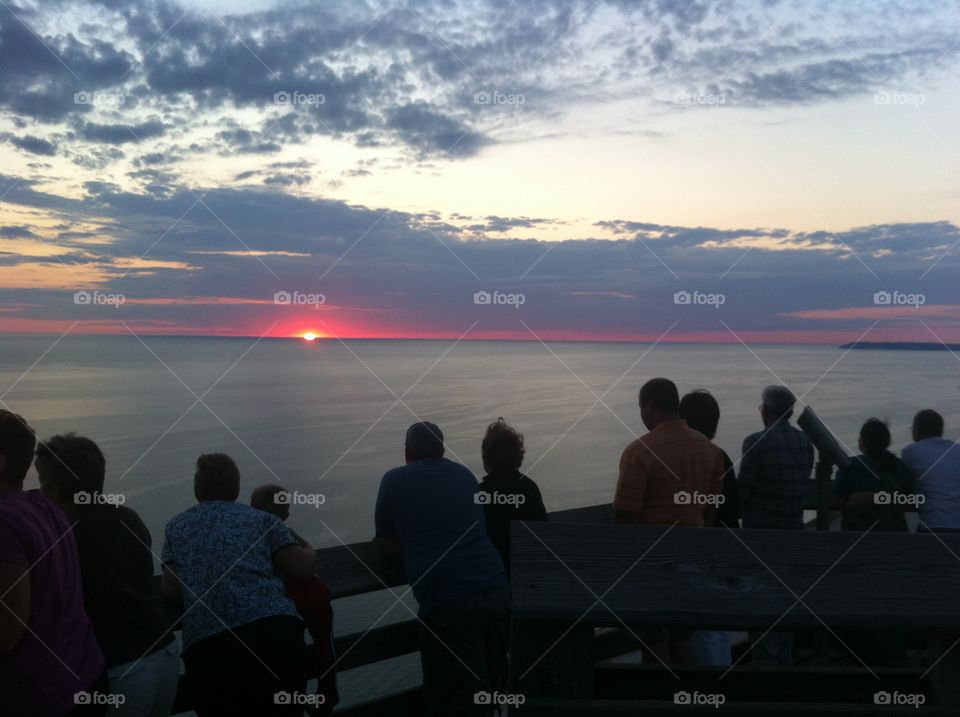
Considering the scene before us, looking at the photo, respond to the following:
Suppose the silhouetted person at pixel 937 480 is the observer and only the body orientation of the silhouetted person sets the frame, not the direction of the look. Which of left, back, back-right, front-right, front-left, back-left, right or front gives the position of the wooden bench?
back

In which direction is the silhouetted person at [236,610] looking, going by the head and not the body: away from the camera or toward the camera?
away from the camera

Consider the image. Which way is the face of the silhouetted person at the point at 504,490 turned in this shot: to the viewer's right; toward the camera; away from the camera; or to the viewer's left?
away from the camera

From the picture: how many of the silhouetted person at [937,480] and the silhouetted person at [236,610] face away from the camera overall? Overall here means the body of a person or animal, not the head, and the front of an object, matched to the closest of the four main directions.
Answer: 2

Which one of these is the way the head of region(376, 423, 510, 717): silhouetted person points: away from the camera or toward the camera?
away from the camera

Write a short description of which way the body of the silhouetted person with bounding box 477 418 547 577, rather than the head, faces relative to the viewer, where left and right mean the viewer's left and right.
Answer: facing away from the viewer

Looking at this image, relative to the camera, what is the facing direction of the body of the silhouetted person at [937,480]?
away from the camera

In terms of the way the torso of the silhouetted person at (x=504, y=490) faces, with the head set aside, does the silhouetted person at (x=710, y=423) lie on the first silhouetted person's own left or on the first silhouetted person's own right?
on the first silhouetted person's own right

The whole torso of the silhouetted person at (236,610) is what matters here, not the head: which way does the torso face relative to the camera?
away from the camera

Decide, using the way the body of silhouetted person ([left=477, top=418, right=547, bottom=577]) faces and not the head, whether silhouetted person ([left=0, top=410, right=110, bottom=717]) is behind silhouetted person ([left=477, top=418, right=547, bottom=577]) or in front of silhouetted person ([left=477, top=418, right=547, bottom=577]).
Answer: behind
